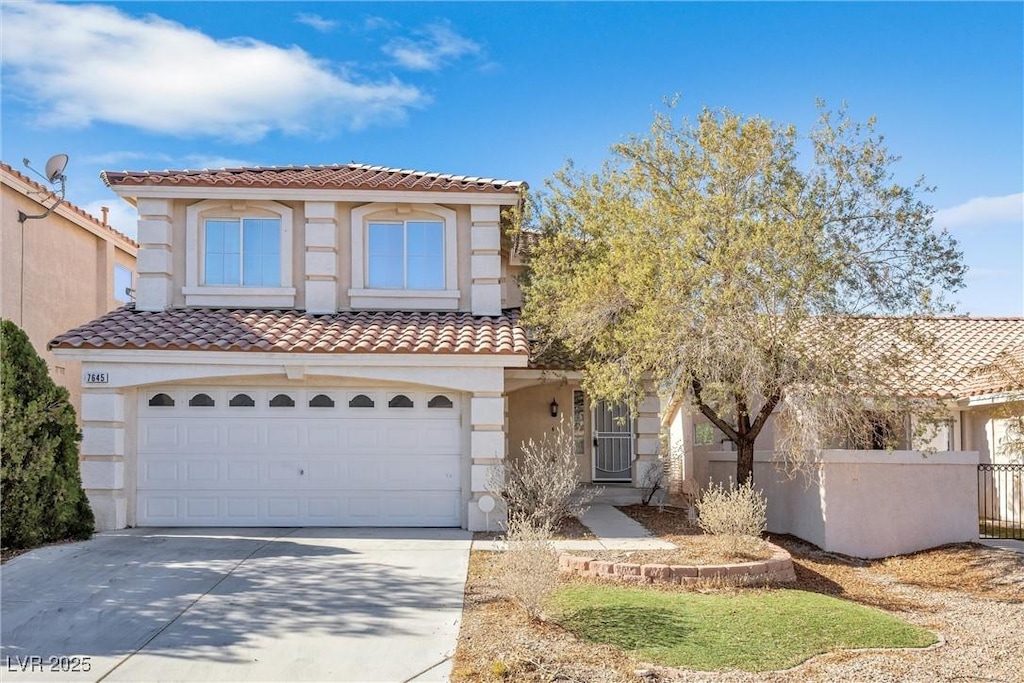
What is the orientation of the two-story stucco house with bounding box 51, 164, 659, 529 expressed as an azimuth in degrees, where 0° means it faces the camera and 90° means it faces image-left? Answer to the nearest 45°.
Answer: approximately 0°

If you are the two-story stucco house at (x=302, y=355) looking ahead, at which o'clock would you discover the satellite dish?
The satellite dish is roughly at 4 o'clock from the two-story stucco house.

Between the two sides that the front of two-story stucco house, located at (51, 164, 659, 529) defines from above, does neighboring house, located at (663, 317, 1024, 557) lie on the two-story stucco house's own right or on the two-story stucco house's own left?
on the two-story stucco house's own left

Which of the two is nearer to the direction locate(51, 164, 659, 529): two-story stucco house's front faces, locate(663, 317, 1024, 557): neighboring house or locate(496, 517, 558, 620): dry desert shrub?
the dry desert shrub

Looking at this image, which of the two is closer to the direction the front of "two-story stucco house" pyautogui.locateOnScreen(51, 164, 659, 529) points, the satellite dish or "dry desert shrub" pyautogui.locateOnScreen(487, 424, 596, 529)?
the dry desert shrub

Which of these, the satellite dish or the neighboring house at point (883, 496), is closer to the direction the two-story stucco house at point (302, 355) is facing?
the neighboring house

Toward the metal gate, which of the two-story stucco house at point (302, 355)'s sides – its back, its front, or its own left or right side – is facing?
left

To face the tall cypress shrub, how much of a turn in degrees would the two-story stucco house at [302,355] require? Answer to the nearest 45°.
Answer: approximately 45° to its right

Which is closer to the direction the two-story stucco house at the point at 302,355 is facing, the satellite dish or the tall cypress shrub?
the tall cypress shrub
